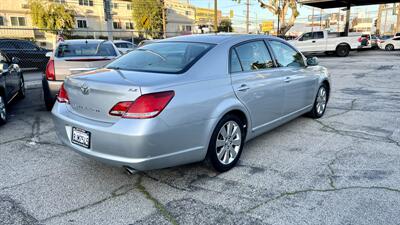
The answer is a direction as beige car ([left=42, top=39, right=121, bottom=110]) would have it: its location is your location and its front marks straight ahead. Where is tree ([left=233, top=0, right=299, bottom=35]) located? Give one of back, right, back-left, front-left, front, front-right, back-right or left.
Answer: front-right

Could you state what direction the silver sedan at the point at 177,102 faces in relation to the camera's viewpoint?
facing away from the viewer and to the right of the viewer

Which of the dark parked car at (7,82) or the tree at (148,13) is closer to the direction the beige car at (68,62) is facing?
the tree

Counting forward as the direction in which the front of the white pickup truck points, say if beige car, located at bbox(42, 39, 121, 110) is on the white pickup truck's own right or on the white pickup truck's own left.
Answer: on the white pickup truck's own left

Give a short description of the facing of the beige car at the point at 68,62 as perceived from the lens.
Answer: facing away from the viewer

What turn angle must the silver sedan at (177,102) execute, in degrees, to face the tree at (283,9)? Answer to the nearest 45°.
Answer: approximately 45° to its left

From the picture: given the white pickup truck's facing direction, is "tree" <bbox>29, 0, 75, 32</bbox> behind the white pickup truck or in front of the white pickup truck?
in front

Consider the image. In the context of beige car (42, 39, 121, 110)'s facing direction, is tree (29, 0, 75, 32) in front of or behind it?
in front

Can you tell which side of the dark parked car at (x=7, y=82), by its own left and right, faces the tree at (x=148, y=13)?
front

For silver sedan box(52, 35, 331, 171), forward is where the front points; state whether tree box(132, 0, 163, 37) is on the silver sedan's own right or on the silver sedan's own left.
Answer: on the silver sedan's own left

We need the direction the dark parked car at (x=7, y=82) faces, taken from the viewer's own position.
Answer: facing away from the viewer and to the right of the viewer

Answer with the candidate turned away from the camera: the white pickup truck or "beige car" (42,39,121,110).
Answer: the beige car

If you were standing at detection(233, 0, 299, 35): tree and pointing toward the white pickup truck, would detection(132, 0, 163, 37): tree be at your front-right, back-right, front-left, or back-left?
back-right

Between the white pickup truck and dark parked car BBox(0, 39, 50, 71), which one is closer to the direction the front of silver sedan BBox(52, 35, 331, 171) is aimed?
the white pickup truck
